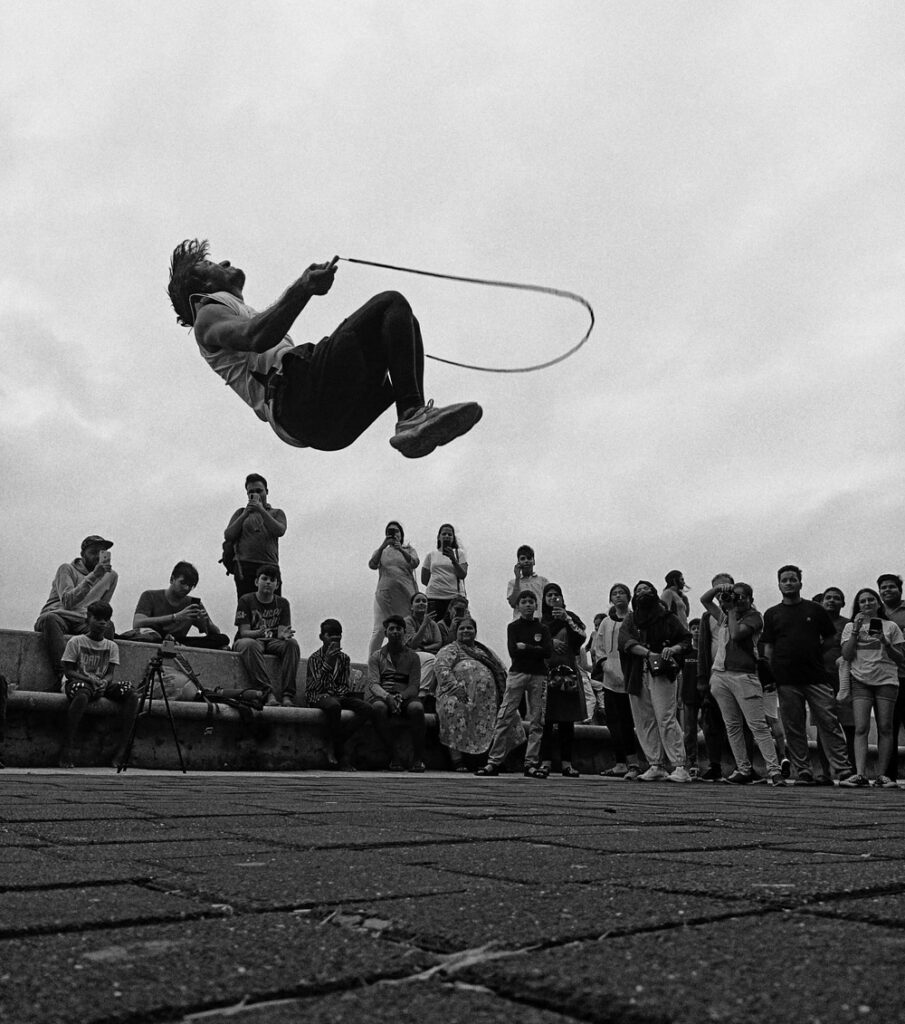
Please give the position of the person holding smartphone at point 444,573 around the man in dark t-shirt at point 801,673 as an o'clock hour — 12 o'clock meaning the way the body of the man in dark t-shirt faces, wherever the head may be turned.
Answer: The person holding smartphone is roughly at 4 o'clock from the man in dark t-shirt.

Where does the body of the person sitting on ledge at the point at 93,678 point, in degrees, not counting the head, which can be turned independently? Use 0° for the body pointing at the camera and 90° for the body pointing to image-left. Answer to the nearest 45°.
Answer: approximately 0°

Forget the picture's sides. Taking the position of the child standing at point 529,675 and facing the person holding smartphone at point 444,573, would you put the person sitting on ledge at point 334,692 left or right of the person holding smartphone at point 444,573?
left

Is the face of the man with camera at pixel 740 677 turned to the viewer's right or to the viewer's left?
to the viewer's left

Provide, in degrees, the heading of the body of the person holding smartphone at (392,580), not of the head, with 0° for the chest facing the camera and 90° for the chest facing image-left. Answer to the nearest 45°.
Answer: approximately 0°

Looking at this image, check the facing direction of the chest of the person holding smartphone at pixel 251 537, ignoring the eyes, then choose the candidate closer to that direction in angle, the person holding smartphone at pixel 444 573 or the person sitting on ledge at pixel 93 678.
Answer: the person sitting on ledge
